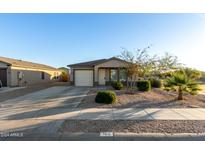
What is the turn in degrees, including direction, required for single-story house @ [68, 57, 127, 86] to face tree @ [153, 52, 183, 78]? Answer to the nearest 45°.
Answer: approximately 90° to its left

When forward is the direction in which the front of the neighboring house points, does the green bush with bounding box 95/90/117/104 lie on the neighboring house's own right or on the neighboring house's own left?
on the neighboring house's own left

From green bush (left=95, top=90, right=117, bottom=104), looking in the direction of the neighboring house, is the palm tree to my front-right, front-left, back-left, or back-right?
back-right

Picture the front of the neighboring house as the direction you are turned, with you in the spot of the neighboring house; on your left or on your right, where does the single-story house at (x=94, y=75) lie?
on your left

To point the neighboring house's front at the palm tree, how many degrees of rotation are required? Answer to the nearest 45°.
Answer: approximately 90° to its left

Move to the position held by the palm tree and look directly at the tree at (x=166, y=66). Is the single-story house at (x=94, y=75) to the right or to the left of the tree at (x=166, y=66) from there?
left

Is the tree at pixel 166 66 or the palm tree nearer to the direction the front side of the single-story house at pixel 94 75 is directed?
the palm tree

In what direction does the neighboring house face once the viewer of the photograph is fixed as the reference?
facing the viewer and to the left of the viewer

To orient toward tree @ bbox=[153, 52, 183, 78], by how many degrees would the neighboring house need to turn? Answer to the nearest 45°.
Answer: approximately 135° to its left

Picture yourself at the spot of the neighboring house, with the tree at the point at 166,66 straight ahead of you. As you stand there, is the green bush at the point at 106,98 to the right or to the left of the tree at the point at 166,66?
right

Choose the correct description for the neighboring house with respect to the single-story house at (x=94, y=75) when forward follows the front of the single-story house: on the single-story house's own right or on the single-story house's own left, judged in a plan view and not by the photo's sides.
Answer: on the single-story house's own right
